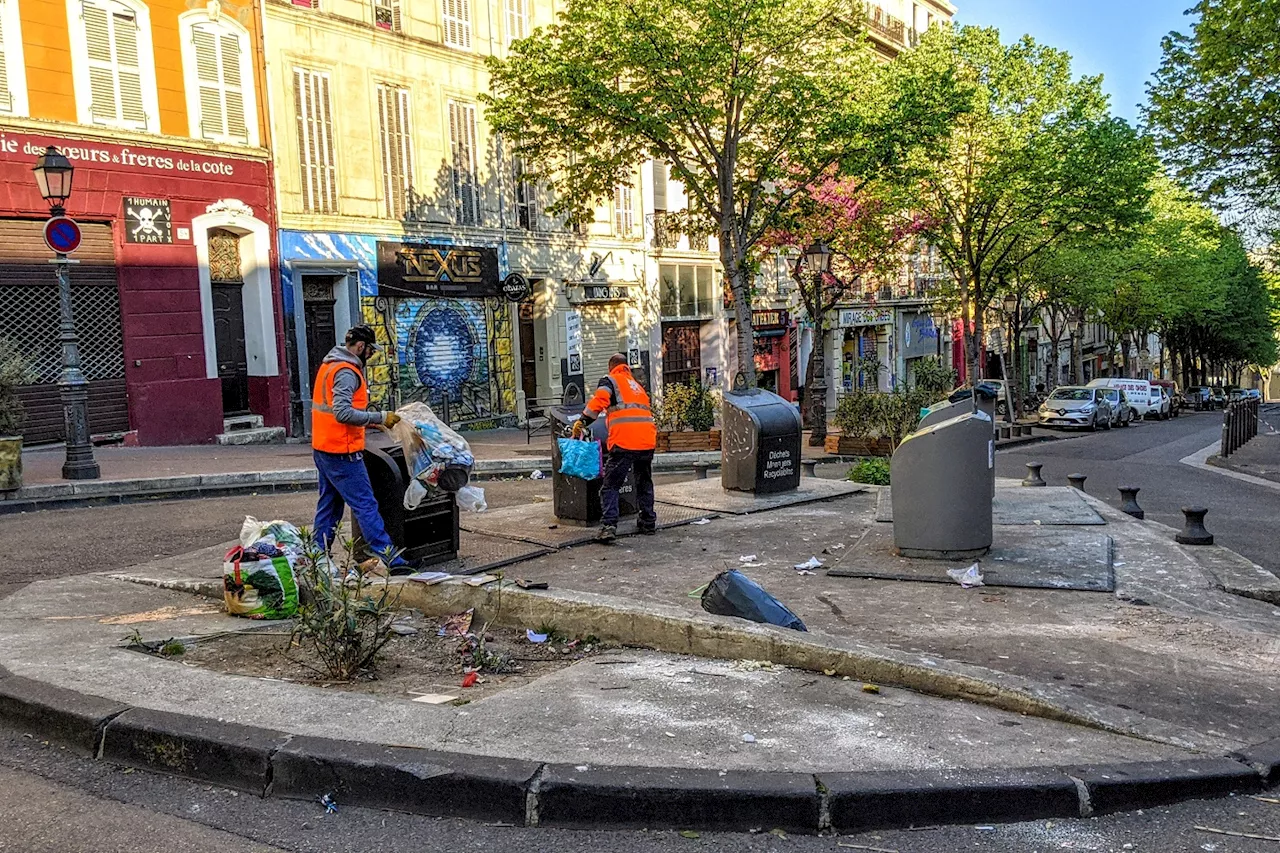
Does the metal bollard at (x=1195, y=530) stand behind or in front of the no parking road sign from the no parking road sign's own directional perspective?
in front

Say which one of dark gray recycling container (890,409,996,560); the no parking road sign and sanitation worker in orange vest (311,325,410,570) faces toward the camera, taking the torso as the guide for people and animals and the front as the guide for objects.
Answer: the no parking road sign

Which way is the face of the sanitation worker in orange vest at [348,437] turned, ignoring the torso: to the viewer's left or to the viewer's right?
to the viewer's right

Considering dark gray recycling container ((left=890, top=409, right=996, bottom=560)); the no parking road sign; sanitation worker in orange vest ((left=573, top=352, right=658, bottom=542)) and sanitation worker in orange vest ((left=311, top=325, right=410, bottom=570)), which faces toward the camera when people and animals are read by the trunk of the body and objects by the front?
the no parking road sign

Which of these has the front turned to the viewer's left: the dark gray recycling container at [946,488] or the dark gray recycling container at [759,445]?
the dark gray recycling container at [946,488]

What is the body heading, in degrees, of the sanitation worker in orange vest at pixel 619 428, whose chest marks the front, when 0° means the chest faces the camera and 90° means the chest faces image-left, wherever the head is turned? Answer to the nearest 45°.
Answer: approximately 135°

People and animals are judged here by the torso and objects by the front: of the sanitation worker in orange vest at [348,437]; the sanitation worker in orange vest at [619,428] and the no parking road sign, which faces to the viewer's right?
the sanitation worker in orange vest at [348,437]

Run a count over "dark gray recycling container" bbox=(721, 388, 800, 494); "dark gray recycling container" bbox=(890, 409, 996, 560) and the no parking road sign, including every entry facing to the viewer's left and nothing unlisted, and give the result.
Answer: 1

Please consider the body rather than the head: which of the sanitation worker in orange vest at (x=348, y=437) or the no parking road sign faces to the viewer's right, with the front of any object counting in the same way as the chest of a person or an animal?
the sanitation worker in orange vest

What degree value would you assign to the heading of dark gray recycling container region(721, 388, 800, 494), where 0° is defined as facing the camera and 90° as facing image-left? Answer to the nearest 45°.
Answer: approximately 315°

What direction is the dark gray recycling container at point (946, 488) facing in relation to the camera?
to the viewer's left

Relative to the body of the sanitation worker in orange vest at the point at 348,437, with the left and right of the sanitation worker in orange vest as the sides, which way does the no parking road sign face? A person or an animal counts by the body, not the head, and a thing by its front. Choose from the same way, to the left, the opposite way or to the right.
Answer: to the right

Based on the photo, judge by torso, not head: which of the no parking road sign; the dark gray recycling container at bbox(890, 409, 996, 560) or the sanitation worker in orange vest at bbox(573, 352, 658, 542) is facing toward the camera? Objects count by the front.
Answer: the no parking road sign

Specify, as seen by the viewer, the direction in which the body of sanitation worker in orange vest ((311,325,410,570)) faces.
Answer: to the viewer's right
